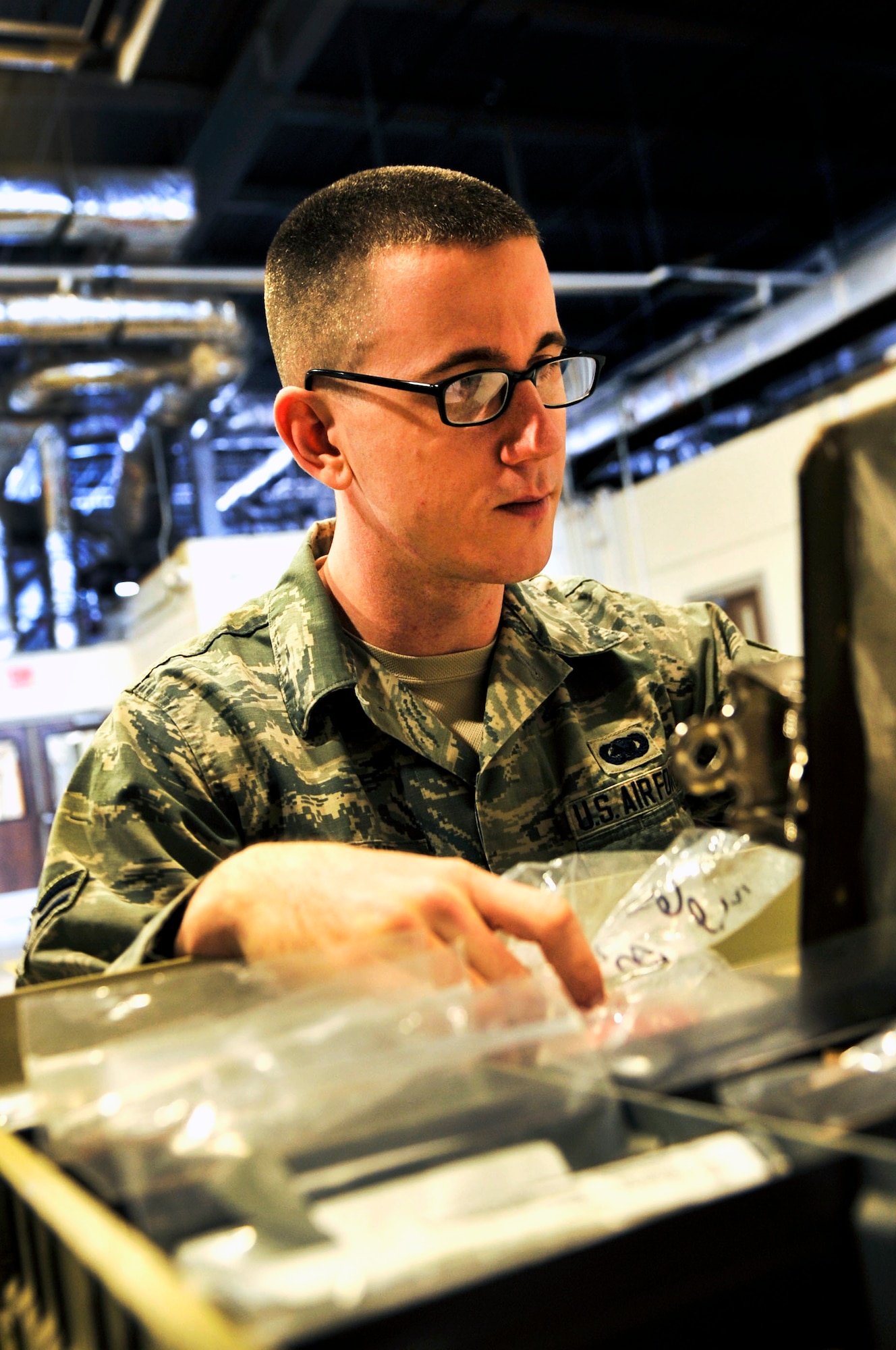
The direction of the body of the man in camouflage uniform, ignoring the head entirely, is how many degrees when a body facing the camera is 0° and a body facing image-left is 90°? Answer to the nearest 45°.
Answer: approximately 315°

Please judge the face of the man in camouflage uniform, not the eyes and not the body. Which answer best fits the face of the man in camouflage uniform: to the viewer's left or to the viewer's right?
to the viewer's right
